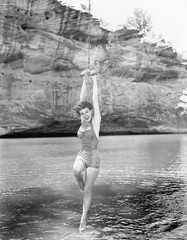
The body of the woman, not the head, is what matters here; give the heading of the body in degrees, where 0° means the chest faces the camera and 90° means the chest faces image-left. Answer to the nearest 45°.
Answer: approximately 45°
